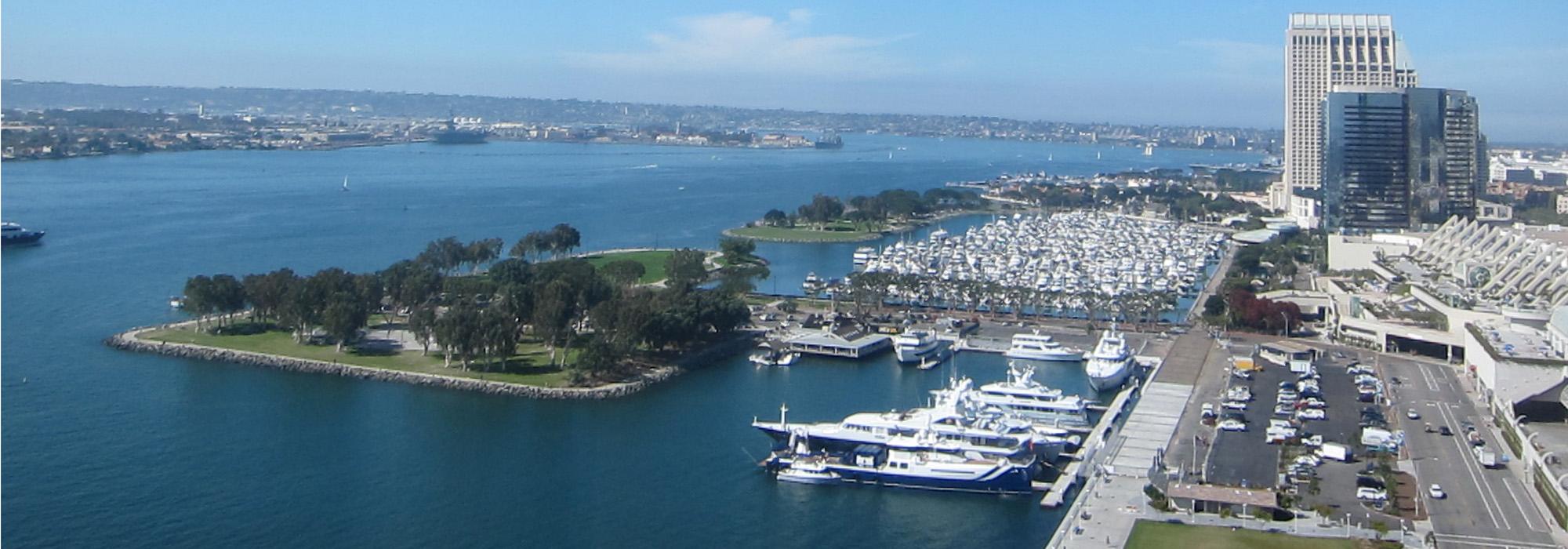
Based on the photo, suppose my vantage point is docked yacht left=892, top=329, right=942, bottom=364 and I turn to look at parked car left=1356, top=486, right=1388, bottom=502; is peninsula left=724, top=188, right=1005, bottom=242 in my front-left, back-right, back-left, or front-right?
back-left

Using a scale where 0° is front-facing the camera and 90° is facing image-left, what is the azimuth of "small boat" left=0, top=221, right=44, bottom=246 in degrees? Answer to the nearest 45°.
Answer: approximately 270°

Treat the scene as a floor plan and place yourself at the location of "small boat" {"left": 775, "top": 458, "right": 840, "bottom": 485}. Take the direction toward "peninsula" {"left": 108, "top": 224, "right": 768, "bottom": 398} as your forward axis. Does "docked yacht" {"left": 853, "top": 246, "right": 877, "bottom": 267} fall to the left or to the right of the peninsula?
right

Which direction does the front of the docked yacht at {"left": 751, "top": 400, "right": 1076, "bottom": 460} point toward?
to the viewer's left

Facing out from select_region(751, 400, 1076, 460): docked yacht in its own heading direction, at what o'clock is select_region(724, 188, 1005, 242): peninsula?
The peninsula is roughly at 3 o'clock from the docked yacht.

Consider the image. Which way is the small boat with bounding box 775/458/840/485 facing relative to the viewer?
to the viewer's left
